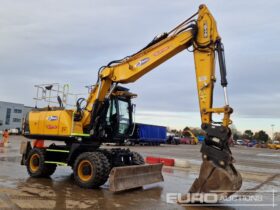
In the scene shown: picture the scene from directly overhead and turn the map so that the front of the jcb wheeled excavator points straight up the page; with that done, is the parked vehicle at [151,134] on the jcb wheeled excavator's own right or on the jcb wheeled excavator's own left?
on the jcb wheeled excavator's own left

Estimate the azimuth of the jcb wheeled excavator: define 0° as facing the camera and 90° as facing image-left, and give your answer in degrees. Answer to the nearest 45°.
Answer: approximately 315°
